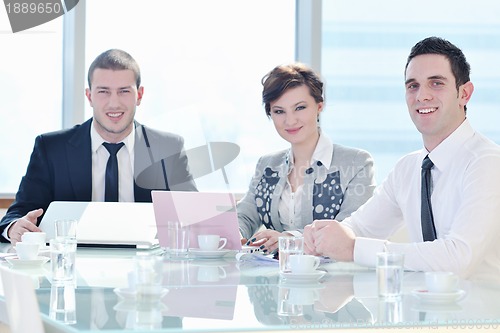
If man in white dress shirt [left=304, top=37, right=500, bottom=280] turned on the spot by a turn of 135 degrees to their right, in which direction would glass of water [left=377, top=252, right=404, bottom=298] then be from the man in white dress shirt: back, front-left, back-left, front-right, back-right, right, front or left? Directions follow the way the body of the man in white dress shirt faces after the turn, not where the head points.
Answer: back

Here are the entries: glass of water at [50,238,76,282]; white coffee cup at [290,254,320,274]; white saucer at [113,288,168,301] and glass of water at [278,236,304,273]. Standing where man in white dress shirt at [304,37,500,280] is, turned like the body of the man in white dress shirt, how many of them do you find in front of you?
4

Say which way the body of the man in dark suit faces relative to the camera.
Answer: toward the camera

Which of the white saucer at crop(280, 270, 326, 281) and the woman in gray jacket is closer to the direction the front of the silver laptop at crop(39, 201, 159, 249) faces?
the woman in gray jacket

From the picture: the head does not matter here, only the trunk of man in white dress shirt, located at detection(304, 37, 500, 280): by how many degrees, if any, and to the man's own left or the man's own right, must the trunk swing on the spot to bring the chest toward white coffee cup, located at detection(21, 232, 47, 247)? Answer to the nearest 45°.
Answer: approximately 45° to the man's own right

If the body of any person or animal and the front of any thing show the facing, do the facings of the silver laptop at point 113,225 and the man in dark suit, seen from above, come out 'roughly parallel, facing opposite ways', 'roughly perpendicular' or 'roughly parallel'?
roughly parallel, facing opposite ways

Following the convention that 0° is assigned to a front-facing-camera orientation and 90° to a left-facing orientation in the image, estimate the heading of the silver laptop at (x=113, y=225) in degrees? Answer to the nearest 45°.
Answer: approximately 180°

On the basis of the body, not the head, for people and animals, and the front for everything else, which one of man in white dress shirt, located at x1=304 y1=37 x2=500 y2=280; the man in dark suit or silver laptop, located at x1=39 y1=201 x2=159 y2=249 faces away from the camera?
the silver laptop

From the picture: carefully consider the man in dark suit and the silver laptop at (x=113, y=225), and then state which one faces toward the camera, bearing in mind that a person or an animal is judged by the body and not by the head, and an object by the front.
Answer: the man in dark suit

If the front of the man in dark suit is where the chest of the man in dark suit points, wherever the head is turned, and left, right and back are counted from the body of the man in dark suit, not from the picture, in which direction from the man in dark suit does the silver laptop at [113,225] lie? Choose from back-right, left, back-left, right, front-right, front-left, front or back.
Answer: front

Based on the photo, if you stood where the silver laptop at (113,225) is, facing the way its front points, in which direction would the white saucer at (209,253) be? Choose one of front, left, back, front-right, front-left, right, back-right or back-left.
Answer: back-right

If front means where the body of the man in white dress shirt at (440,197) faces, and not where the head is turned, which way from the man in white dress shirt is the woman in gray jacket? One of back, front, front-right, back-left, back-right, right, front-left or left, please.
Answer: right

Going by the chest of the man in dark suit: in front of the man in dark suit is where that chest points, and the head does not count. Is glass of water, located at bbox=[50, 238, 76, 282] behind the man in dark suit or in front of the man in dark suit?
in front

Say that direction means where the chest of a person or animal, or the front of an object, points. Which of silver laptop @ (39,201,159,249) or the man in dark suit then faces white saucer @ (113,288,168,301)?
the man in dark suit

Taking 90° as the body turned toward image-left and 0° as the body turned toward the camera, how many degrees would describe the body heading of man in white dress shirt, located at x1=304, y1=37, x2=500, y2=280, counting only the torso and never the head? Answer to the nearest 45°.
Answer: approximately 45°

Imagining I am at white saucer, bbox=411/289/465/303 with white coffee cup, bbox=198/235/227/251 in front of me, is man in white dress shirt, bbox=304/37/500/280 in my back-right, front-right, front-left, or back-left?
front-right

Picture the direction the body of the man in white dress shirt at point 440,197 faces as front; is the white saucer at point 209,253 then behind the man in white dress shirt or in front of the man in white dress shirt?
in front

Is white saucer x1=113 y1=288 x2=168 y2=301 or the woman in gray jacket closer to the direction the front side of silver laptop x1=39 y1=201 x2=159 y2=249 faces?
the woman in gray jacket
